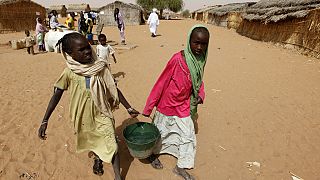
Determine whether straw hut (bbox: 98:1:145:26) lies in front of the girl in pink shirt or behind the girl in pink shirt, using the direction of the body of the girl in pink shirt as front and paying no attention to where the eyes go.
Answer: behind

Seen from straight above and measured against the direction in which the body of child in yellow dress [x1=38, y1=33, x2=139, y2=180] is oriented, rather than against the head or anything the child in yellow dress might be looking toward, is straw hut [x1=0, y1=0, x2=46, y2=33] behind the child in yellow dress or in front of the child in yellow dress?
behind

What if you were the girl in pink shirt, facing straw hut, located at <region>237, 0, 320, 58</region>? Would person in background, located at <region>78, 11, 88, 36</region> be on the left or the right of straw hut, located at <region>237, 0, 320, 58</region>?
left

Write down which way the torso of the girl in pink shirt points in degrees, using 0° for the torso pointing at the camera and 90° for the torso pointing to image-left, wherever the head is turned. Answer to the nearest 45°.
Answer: approximately 315°

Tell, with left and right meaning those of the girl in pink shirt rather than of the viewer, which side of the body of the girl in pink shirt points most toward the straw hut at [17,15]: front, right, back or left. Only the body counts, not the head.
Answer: back

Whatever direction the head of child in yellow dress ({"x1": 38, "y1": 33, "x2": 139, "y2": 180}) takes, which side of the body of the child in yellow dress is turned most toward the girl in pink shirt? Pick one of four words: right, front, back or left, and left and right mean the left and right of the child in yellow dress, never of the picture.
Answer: left
